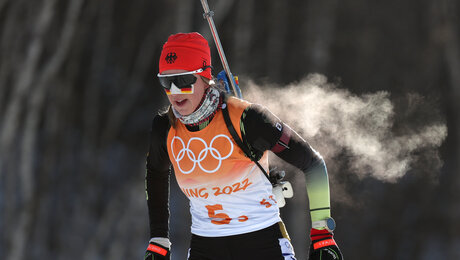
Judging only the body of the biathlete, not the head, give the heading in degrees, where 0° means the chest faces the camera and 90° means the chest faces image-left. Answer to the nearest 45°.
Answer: approximately 45°
